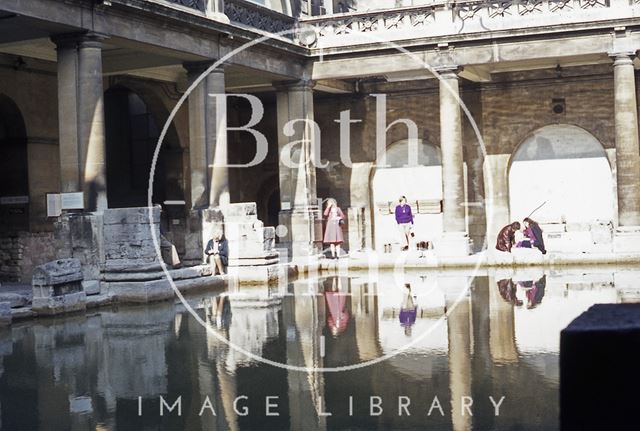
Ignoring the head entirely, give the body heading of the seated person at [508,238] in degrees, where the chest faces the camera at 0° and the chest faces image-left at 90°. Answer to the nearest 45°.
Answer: approximately 270°

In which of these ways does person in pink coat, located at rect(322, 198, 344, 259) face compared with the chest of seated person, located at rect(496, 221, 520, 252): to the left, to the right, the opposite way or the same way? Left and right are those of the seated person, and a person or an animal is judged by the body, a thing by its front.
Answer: to the right

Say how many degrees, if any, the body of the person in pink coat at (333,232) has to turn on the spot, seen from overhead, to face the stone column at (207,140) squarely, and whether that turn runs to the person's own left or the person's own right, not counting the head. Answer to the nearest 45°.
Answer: approximately 45° to the person's own right

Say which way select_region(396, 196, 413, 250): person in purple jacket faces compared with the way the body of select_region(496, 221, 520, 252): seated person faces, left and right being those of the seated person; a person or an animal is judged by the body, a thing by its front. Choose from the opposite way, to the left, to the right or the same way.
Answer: to the right

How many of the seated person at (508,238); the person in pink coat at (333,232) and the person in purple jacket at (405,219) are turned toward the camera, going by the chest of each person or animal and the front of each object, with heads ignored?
2

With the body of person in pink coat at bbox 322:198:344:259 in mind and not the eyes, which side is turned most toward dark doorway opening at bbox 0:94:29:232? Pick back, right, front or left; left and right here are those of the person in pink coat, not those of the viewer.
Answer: right

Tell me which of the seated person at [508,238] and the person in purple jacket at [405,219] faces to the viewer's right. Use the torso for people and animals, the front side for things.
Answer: the seated person

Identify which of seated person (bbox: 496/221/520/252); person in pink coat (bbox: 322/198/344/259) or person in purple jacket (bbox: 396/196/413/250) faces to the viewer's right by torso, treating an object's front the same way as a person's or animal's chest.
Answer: the seated person
